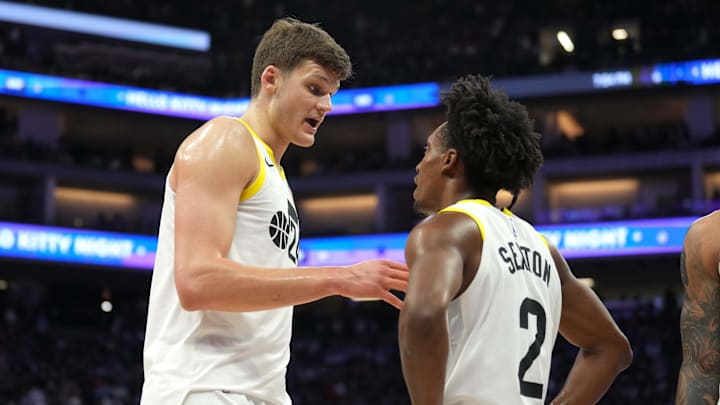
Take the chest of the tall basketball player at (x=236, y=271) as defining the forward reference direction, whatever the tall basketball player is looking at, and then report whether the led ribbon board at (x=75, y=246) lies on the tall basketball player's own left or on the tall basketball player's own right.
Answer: on the tall basketball player's own left

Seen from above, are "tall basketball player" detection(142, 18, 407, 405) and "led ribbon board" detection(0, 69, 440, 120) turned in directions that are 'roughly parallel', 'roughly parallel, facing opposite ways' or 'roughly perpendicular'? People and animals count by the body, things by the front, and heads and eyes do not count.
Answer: roughly perpendicular

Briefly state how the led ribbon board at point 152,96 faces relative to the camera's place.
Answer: facing the viewer

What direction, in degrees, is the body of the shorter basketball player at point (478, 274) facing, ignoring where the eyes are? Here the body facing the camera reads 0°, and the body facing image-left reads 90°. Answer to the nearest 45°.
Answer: approximately 135°

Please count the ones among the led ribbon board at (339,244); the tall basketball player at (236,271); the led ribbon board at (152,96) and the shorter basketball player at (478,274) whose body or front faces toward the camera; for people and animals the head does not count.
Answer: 2

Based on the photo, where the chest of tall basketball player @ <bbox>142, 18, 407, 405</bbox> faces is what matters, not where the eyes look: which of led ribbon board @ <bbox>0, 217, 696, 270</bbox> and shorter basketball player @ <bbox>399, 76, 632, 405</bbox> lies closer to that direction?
the shorter basketball player

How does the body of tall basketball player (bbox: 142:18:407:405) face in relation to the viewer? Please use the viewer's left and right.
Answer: facing to the right of the viewer

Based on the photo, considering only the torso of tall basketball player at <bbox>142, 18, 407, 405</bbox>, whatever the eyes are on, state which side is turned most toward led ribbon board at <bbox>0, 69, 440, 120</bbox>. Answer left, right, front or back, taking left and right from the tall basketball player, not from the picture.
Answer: left

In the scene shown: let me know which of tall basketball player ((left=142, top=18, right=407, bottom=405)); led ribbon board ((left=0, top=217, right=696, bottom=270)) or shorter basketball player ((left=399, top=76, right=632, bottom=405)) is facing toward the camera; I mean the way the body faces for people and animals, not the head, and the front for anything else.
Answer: the led ribbon board

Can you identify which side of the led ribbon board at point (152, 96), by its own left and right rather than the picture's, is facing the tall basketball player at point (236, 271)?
front

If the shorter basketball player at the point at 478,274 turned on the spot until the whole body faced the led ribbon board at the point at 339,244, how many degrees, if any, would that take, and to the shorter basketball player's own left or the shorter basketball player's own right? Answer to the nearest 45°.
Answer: approximately 45° to the shorter basketball player's own right

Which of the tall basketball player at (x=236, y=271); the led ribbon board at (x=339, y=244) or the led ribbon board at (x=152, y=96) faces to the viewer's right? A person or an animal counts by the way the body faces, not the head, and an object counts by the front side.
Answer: the tall basketball player

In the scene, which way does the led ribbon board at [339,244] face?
toward the camera

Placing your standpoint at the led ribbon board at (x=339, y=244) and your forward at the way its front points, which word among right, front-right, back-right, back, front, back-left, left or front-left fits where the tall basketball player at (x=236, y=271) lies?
front

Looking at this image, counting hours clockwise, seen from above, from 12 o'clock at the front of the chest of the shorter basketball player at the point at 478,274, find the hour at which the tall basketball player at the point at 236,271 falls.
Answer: the tall basketball player at the point at 236,271 is roughly at 11 o'clock from the shorter basketball player at the point at 478,274.
